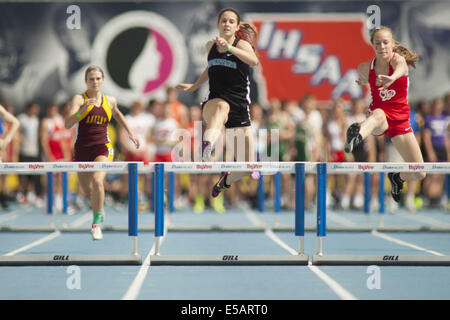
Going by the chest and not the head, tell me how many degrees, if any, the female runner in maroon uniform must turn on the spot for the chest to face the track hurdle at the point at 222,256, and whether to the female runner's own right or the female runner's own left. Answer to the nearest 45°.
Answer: approximately 45° to the female runner's own left

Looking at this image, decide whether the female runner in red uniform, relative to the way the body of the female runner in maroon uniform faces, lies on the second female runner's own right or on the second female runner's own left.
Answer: on the second female runner's own left

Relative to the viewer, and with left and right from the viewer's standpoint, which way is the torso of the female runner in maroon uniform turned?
facing the viewer

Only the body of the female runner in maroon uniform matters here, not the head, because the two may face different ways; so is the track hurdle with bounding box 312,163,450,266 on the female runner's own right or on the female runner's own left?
on the female runner's own left
